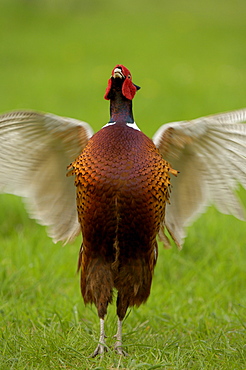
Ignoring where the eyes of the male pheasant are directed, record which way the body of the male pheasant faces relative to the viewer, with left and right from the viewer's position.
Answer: facing the viewer
